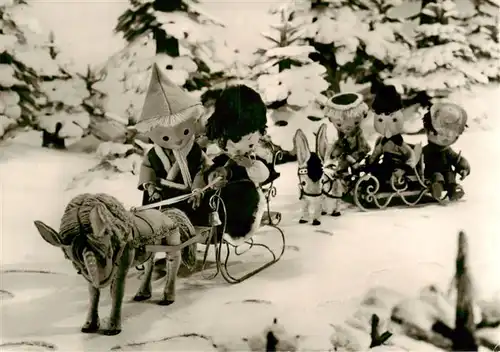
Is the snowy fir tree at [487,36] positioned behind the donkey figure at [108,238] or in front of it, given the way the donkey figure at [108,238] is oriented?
behind
